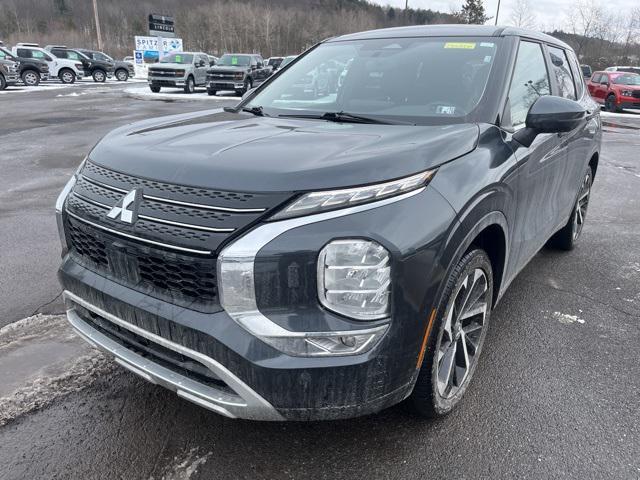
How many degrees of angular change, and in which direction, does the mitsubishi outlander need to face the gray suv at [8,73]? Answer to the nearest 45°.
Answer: approximately 90° to its right

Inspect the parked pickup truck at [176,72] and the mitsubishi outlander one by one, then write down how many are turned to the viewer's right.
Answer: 0

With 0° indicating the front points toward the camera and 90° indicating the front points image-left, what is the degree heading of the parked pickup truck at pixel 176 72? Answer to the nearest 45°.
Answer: approximately 45°

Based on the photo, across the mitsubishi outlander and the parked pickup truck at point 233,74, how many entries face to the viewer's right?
0

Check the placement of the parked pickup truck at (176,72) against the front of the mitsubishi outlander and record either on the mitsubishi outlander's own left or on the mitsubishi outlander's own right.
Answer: on the mitsubishi outlander's own right

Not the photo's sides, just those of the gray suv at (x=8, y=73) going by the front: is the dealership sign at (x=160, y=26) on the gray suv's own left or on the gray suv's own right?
on the gray suv's own left

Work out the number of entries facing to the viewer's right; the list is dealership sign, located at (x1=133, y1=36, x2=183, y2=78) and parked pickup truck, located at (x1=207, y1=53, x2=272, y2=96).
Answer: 0

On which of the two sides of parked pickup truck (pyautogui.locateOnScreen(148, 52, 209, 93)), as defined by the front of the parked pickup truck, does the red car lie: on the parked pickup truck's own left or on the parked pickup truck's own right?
on the parked pickup truck's own left

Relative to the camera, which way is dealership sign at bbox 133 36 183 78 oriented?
toward the camera

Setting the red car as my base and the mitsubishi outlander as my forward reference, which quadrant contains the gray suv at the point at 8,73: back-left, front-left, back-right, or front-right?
front-right

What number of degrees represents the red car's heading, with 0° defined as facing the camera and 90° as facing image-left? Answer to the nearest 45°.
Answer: approximately 315°

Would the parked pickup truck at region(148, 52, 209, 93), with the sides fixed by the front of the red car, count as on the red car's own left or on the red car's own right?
on the red car's own right

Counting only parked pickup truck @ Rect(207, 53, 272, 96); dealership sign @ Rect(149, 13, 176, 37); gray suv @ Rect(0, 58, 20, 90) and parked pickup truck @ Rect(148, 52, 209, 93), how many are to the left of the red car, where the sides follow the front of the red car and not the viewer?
0

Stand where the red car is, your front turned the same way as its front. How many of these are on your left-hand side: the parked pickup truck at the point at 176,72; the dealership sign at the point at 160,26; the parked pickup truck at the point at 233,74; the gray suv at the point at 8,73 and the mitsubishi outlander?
0

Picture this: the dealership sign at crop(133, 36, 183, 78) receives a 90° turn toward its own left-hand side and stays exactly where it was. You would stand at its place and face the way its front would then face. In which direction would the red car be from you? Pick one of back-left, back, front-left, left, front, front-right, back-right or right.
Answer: front-right

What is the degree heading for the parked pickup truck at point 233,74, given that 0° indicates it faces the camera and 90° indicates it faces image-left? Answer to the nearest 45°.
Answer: approximately 45°

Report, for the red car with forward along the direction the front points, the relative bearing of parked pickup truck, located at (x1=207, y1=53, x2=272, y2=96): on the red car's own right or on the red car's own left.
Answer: on the red car's own right

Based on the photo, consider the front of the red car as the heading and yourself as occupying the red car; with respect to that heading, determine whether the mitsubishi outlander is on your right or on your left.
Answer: on your right

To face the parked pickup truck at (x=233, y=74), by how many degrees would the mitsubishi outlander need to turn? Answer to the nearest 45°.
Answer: approximately 135° to its right
